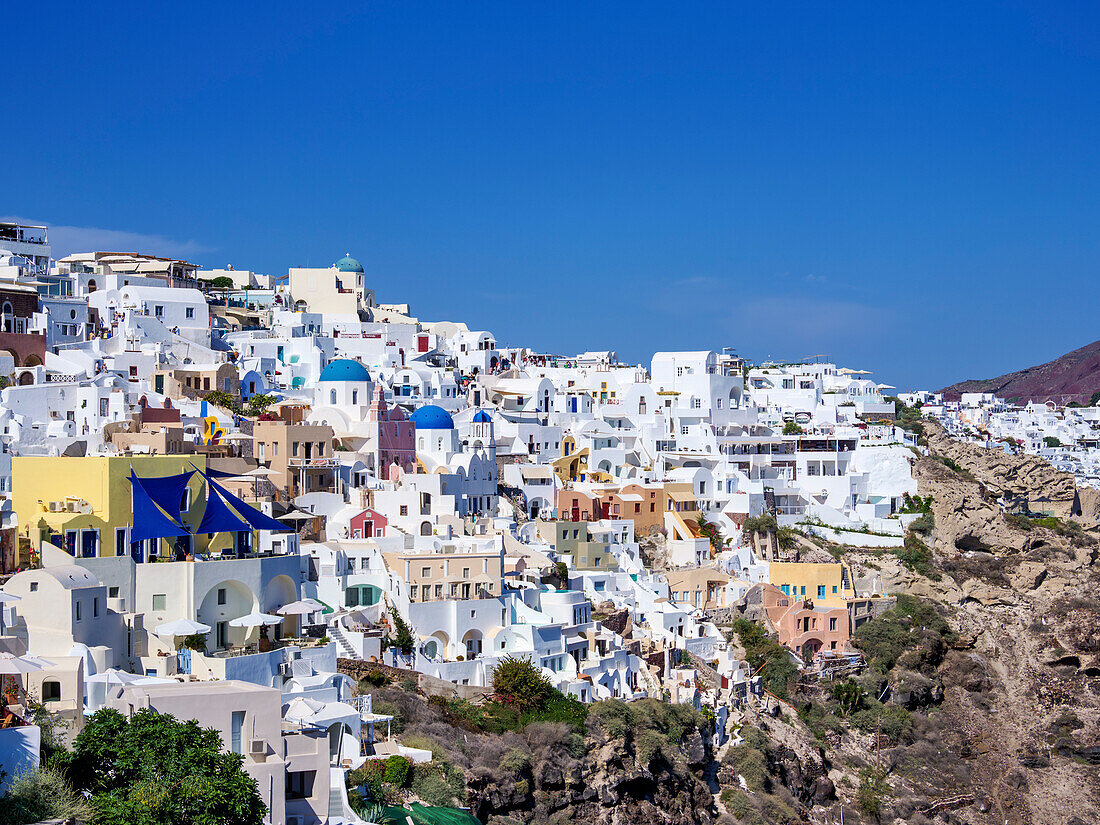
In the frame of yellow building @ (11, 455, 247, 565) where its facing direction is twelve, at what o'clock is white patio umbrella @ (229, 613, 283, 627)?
The white patio umbrella is roughly at 11 o'clock from the yellow building.

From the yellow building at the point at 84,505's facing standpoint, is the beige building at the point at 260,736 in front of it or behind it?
in front

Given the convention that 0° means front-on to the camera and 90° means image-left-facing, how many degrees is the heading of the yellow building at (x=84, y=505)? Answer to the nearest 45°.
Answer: approximately 315°

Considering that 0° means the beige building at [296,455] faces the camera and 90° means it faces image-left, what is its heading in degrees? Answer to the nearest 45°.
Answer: approximately 315°

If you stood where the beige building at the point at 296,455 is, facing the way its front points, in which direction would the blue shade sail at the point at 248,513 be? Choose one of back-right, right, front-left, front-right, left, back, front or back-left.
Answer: front-right

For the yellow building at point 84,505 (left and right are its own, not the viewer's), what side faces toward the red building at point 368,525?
left

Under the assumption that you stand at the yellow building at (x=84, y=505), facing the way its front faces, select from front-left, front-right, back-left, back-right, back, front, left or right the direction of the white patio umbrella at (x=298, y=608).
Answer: front-left

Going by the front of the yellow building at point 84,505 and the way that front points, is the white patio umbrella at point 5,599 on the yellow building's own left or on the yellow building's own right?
on the yellow building's own right

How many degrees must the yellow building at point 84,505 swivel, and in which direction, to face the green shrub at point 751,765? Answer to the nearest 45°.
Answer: approximately 45° to its left

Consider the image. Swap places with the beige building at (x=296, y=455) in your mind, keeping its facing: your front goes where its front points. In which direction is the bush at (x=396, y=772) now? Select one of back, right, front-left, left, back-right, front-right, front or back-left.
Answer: front-right

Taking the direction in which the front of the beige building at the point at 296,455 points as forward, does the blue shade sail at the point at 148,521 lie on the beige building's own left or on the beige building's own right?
on the beige building's own right

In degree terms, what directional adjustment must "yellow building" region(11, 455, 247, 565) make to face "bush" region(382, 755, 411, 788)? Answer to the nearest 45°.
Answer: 0° — it already faces it
